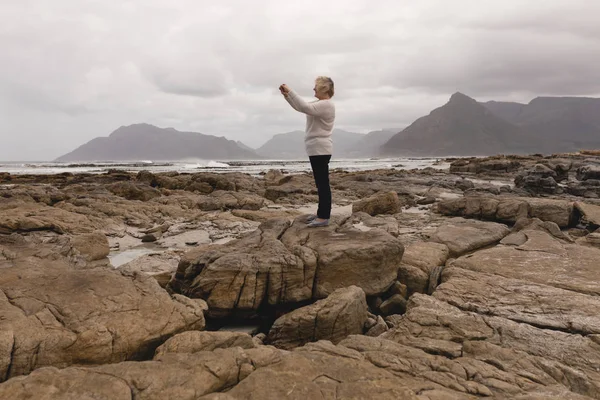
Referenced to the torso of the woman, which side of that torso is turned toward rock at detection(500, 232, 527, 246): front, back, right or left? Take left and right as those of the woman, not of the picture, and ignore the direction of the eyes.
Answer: back

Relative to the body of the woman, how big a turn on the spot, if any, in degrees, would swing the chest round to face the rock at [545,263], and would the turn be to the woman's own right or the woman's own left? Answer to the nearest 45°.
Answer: approximately 180°

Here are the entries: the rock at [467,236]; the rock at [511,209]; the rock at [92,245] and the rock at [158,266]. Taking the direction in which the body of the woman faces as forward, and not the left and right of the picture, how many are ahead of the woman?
2

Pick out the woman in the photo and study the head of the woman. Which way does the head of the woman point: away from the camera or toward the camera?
away from the camera

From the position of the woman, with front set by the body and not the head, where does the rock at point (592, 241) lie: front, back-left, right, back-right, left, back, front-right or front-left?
back

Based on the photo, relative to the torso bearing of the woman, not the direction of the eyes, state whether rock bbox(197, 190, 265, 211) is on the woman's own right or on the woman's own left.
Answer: on the woman's own right

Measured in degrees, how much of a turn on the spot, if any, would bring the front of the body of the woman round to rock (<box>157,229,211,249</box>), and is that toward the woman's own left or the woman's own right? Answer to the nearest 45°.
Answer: approximately 45° to the woman's own right

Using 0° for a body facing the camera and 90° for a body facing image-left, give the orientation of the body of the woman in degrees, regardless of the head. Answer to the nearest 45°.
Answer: approximately 90°

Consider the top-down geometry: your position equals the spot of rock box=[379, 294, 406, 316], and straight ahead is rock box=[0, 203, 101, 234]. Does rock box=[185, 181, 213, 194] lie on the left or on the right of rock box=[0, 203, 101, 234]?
right
